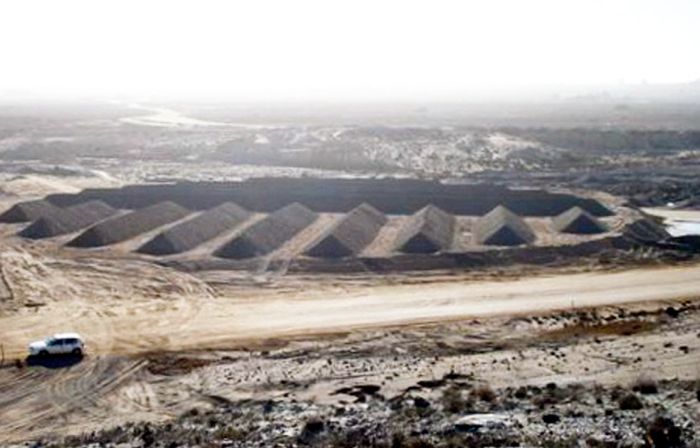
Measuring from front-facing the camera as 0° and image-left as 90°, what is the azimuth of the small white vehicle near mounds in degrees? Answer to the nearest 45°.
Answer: approximately 90°

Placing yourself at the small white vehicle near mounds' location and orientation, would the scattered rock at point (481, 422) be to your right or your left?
on your left

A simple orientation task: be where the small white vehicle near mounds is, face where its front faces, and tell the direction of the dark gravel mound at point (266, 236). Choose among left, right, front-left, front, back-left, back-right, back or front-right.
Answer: back-right

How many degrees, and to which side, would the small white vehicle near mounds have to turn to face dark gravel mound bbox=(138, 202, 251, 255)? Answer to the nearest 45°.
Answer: approximately 90° to its right

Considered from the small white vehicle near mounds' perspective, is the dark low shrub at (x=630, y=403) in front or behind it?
behind

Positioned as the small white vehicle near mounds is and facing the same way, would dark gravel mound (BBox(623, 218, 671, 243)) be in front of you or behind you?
behind

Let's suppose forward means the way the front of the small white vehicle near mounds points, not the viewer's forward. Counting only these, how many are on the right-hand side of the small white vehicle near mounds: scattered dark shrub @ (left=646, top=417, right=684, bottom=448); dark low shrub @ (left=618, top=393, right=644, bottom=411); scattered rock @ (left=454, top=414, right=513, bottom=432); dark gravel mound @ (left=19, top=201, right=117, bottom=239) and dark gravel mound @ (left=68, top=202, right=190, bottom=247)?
2

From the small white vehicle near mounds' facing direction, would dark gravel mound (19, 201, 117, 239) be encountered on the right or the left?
on its right

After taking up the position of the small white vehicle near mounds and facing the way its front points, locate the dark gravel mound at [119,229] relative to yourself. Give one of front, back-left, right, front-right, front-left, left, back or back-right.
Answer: right

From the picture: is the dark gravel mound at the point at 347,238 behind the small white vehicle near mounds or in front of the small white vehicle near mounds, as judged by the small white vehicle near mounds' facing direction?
behind
